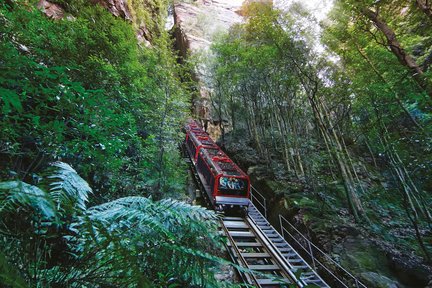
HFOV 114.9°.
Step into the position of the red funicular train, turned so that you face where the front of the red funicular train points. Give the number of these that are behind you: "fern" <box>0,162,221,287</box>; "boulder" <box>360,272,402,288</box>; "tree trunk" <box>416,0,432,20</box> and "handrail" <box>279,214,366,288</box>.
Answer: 0

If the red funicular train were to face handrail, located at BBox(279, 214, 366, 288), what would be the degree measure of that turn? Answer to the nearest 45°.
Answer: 0° — it already faces it

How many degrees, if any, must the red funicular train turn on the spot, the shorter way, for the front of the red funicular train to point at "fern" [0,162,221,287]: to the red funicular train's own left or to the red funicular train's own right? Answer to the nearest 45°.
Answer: approximately 45° to the red funicular train's own right

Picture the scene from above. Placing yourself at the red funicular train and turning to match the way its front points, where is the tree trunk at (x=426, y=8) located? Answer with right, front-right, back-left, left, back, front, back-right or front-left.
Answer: front

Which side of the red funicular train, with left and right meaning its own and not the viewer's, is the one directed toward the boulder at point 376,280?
front

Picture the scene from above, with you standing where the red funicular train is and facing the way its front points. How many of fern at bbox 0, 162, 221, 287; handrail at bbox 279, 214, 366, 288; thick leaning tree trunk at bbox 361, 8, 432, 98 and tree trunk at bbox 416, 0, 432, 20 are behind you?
0

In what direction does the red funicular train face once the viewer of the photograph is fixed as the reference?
facing the viewer and to the right of the viewer
